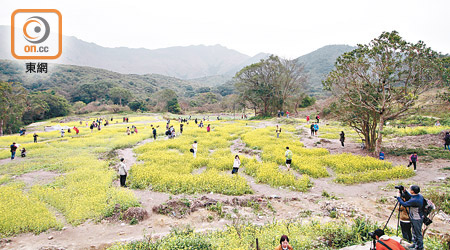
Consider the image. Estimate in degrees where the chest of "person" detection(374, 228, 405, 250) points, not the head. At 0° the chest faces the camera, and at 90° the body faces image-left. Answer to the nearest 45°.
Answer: approximately 135°

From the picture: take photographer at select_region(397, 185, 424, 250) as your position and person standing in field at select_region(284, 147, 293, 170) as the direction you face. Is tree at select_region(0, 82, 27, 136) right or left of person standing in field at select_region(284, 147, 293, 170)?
left

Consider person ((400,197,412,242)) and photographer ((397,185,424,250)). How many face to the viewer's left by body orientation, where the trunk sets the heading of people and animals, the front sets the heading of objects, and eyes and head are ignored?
2

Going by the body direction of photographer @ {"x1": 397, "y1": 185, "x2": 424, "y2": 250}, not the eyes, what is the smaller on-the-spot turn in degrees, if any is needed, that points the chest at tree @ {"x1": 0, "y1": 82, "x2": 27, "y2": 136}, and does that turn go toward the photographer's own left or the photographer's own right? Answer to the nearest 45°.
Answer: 0° — they already face it

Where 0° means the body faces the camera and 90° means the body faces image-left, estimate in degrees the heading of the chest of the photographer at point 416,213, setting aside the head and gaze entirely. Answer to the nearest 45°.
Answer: approximately 90°

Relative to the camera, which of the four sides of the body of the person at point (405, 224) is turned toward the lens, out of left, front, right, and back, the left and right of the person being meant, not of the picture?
left

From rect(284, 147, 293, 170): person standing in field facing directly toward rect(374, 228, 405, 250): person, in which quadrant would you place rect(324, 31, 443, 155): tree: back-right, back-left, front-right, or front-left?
back-left
